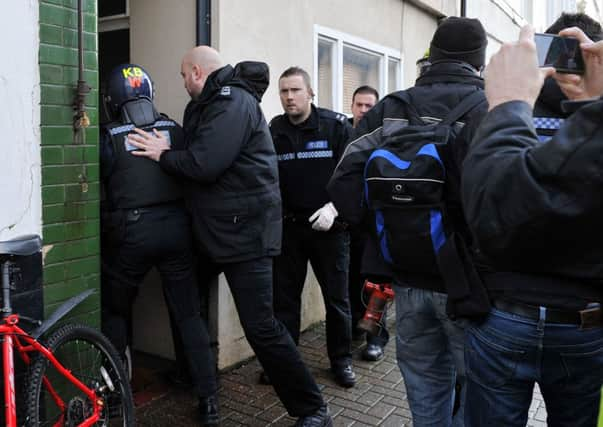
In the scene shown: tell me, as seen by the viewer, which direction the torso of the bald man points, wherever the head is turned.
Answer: to the viewer's left

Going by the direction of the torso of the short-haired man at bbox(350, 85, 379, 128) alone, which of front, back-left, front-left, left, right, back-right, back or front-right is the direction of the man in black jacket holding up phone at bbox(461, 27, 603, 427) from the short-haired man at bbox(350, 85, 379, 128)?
front-left

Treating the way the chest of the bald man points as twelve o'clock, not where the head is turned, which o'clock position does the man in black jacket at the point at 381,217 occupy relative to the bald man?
The man in black jacket is roughly at 8 o'clock from the bald man.

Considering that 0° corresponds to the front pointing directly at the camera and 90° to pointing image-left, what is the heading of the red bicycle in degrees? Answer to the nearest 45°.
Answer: approximately 45°

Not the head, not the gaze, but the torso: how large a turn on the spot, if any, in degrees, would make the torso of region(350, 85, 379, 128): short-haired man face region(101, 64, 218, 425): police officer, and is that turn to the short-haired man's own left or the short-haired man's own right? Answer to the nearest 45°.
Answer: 0° — they already face them

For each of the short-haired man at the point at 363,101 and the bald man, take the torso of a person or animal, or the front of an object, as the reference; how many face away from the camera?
0

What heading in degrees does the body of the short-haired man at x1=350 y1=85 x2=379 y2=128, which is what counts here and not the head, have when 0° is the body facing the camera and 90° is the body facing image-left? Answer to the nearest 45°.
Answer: approximately 45°

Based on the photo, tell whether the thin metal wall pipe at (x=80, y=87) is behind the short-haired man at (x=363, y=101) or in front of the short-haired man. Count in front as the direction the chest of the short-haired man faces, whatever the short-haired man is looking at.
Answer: in front

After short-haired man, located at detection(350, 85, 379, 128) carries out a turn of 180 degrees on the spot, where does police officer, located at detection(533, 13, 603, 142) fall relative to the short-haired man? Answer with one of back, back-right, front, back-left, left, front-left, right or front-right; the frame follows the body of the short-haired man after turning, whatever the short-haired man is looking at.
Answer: back-right

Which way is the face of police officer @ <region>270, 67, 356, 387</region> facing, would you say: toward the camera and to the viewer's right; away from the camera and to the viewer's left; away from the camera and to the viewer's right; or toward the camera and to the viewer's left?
toward the camera and to the viewer's left
